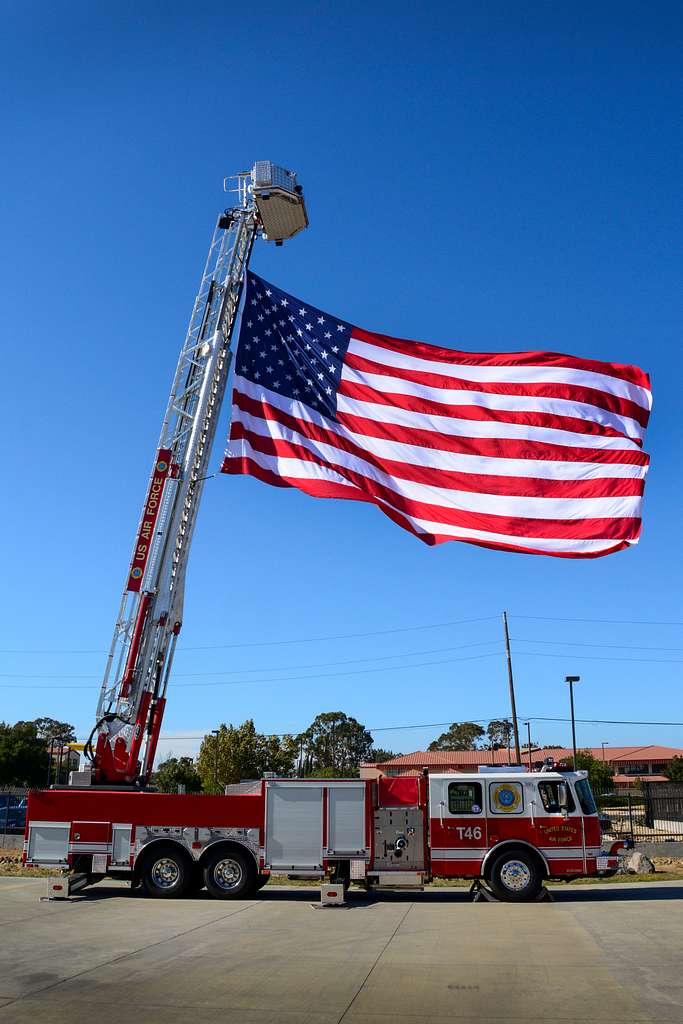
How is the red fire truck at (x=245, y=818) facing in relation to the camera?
to the viewer's right
